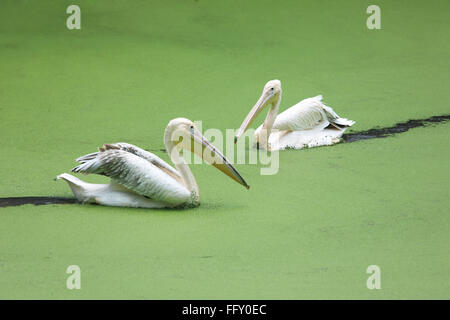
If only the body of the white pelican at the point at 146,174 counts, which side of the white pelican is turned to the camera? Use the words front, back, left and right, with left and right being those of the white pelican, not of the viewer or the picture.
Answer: right

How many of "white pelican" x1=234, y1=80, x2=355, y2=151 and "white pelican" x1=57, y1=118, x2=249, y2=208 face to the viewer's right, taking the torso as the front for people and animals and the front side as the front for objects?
1

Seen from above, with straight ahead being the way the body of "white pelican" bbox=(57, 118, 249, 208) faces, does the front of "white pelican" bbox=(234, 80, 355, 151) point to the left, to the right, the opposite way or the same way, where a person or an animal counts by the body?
the opposite way

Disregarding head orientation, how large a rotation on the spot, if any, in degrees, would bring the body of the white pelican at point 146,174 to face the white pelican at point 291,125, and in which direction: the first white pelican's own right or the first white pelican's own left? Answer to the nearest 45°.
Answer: approximately 45° to the first white pelican's own left

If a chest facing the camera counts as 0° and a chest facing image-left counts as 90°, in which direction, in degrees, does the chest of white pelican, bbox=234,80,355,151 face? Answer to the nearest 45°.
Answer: approximately 90°

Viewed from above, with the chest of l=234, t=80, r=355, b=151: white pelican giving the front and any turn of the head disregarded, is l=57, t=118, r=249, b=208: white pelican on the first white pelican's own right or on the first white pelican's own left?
on the first white pelican's own left
